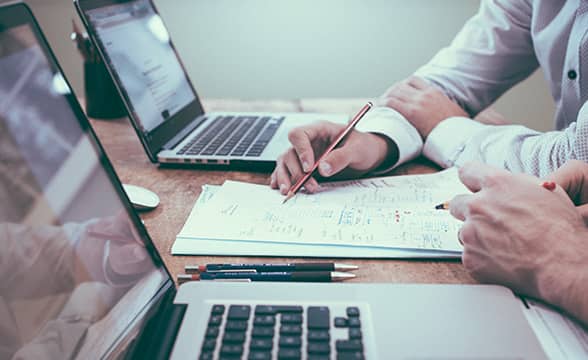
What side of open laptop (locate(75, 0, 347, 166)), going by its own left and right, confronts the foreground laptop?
right

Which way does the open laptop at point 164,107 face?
to the viewer's right

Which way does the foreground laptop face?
to the viewer's right

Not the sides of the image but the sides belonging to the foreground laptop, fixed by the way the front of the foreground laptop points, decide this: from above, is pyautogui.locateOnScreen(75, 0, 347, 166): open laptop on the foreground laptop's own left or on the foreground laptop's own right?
on the foreground laptop's own left
